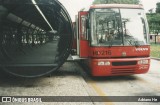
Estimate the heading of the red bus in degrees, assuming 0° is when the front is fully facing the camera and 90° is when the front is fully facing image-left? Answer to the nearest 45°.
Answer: approximately 0°
